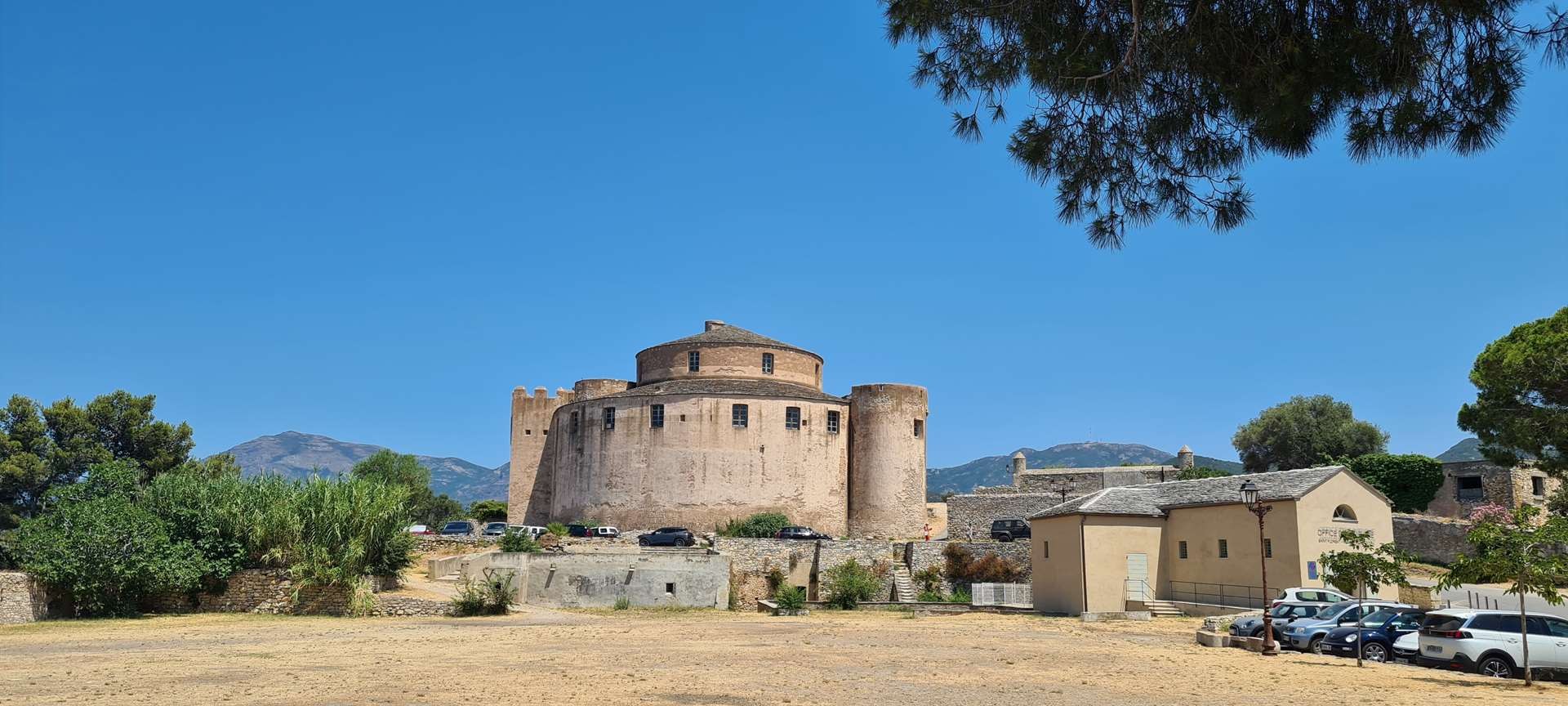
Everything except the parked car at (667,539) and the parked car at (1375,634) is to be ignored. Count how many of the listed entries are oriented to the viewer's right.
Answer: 0

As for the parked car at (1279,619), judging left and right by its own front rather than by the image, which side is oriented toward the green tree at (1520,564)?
left

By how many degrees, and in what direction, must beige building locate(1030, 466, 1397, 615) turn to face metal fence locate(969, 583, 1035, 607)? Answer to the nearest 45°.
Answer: approximately 90° to its right

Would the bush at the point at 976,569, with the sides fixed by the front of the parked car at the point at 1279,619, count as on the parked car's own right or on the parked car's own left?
on the parked car's own right

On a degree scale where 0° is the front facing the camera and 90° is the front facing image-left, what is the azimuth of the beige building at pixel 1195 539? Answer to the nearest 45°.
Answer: approximately 315°

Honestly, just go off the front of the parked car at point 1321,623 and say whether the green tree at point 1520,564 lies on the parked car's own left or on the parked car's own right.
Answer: on the parked car's own left

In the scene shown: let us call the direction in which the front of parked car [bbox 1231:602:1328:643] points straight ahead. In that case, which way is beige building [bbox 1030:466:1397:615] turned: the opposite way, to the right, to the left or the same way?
to the left

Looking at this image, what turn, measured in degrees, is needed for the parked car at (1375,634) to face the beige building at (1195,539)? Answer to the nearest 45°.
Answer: approximately 135° to its right

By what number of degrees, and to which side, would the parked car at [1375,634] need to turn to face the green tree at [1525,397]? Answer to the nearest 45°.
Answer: approximately 135° to its right

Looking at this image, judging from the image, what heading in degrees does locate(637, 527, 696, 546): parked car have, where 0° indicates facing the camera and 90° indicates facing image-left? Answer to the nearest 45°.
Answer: approximately 90°

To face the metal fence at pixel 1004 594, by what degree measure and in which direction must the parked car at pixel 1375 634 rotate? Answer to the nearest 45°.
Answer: approximately 90° to its right
